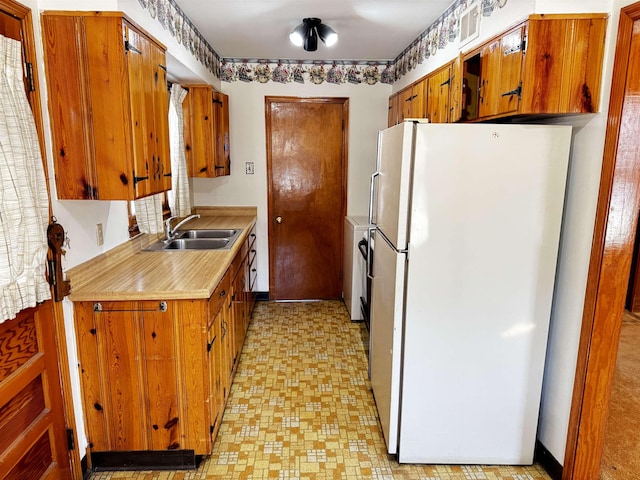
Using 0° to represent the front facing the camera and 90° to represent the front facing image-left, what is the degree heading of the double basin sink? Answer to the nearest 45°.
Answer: approximately 270°

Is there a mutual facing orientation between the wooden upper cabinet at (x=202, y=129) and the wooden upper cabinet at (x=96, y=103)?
no

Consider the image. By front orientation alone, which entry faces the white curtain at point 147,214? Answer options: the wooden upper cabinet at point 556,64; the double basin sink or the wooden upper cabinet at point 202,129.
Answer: the wooden upper cabinet at point 556,64

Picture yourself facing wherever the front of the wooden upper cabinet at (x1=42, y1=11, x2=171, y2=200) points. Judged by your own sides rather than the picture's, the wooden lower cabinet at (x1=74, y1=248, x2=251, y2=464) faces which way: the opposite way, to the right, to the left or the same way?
the same way

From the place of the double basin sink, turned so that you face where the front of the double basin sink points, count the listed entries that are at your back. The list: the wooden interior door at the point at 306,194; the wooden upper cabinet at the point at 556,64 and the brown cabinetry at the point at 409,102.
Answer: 0

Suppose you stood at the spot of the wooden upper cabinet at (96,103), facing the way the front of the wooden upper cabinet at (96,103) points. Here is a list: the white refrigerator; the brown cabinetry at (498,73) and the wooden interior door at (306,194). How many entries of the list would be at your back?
0

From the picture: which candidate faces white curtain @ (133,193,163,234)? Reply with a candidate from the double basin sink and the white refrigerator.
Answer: the white refrigerator

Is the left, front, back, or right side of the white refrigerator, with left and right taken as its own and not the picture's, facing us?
left

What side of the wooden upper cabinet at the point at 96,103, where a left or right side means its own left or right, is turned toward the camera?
right

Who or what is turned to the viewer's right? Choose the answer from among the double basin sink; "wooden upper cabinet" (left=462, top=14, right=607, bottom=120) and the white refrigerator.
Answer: the double basin sink

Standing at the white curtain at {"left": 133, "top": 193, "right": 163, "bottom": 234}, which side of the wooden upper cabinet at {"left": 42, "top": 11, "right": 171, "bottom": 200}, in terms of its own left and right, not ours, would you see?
left

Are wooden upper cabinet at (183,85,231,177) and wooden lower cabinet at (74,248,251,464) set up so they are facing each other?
no

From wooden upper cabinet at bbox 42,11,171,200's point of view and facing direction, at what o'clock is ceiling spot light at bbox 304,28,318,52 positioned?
The ceiling spot light is roughly at 11 o'clock from the wooden upper cabinet.

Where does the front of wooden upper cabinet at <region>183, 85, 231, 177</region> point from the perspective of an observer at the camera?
facing to the right of the viewer

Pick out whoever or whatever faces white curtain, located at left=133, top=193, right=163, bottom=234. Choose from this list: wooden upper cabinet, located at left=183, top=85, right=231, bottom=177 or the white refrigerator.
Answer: the white refrigerator

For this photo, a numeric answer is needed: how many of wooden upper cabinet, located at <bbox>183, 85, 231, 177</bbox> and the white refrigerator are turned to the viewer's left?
1

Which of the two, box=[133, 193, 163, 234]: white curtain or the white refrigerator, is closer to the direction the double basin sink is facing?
the white refrigerator

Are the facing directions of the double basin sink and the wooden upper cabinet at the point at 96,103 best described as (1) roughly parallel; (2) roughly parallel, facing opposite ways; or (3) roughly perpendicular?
roughly parallel

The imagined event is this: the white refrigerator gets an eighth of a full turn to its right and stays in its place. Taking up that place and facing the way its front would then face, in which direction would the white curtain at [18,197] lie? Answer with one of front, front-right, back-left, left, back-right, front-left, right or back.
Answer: left

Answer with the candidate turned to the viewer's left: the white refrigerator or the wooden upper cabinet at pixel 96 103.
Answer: the white refrigerator

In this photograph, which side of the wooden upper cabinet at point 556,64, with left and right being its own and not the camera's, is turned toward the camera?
left

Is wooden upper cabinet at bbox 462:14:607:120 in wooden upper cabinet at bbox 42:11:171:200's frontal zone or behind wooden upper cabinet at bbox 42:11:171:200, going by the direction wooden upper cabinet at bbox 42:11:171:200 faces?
frontal zone

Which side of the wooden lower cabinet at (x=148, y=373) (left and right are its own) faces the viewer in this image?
right
